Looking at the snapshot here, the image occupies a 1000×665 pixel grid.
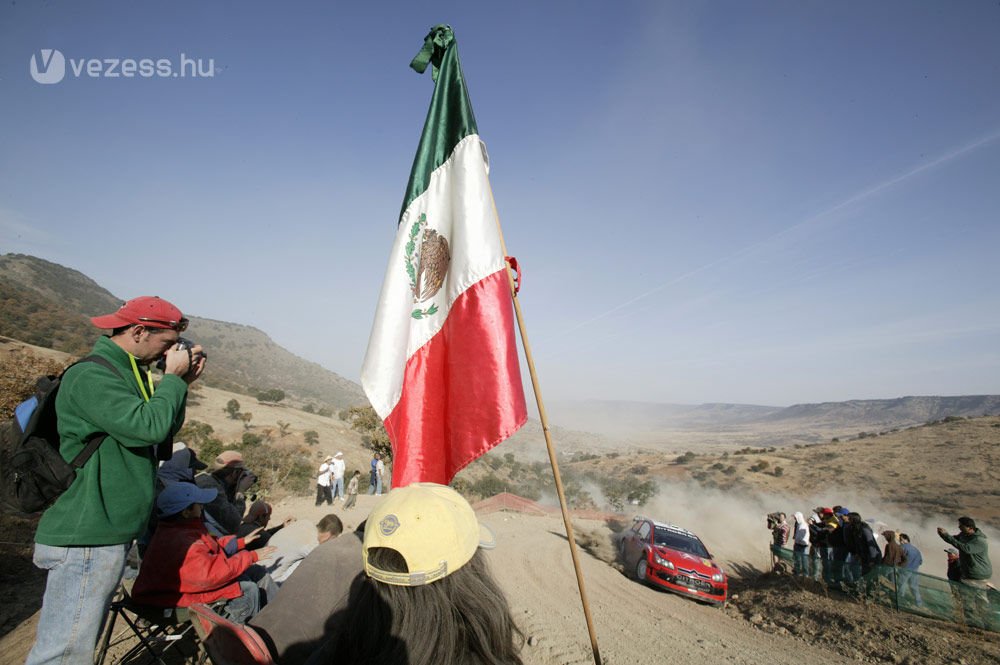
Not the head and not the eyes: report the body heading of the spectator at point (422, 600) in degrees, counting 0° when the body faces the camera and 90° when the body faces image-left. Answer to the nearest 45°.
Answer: approximately 225°

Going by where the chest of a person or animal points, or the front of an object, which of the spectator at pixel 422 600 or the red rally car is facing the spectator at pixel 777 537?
the spectator at pixel 422 600

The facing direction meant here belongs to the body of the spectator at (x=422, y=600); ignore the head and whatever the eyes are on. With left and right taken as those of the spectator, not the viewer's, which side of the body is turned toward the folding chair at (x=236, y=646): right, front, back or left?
left

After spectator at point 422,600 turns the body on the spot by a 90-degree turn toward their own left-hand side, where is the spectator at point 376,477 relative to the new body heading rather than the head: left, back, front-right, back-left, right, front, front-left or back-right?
front-right

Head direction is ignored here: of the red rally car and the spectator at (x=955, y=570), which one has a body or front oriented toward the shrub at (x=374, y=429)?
the spectator

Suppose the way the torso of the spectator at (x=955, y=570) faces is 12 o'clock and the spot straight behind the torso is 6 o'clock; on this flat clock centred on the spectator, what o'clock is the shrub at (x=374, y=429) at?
The shrub is roughly at 12 o'clock from the spectator.

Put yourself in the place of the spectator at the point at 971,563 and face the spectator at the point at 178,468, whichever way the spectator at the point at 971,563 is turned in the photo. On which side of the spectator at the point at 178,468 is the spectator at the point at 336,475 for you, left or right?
right

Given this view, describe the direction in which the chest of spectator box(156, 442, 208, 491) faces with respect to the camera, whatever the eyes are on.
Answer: to the viewer's right

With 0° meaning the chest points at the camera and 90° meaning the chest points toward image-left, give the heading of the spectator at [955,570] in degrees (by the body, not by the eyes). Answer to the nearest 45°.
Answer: approximately 90°

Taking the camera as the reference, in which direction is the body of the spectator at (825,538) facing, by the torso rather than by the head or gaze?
to the viewer's left

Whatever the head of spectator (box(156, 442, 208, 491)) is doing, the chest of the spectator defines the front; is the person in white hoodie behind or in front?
in front

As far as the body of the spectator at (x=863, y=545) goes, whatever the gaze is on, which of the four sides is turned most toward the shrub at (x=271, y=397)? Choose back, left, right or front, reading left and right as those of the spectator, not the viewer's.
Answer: front

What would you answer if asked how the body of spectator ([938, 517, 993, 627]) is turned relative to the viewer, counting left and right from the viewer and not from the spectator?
facing to the left of the viewer

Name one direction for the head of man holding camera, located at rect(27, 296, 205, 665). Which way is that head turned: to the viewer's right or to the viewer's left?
to the viewer's right

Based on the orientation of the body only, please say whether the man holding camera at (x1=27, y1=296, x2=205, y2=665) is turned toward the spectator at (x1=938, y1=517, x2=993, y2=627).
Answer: yes

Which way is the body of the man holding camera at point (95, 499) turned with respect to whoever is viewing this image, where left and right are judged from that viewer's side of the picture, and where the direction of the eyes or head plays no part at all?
facing to the right of the viewer
